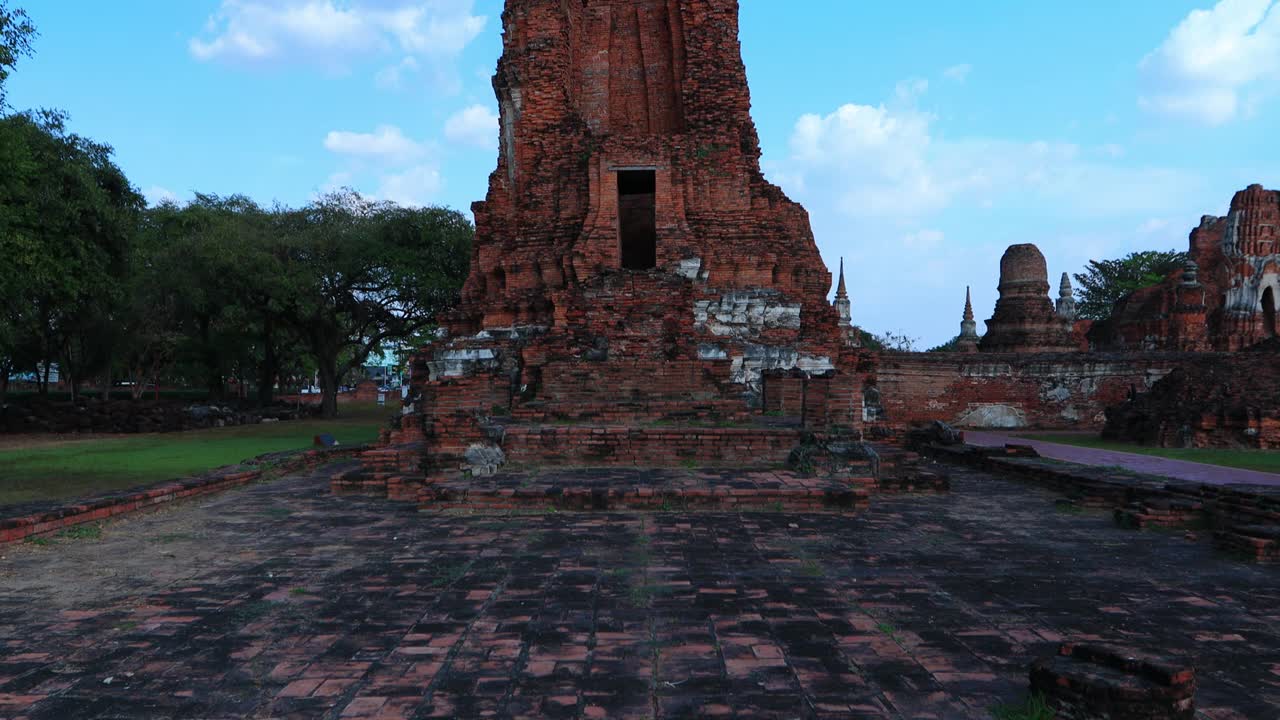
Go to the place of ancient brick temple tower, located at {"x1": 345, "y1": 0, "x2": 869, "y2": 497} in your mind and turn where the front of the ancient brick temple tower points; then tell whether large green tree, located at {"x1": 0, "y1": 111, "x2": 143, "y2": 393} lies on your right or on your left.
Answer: on your right

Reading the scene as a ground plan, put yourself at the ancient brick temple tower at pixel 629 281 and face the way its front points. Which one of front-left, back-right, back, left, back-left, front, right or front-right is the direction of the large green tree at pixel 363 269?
back-right

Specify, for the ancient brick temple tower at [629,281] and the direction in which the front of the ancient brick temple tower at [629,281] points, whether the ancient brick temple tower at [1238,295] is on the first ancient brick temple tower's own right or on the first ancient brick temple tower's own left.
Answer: on the first ancient brick temple tower's own left

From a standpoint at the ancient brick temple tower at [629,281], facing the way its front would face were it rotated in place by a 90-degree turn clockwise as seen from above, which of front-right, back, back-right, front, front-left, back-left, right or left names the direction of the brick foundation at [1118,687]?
left

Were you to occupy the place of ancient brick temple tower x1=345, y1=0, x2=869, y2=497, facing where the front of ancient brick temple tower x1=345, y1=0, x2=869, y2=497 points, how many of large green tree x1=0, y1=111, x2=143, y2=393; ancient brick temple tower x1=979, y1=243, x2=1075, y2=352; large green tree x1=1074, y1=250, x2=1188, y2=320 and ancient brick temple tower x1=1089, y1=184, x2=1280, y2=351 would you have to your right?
1

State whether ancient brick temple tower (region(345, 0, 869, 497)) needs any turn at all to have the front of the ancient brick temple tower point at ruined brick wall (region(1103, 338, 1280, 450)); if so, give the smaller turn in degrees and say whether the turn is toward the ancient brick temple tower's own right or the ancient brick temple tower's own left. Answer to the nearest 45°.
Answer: approximately 90° to the ancient brick temple tower's own left

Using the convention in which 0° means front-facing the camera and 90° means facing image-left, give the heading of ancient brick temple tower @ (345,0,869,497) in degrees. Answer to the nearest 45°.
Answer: approximately 0°

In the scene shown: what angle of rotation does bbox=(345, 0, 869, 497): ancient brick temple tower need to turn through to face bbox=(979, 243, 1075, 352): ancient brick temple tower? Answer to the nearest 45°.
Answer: approximately 135° to its left

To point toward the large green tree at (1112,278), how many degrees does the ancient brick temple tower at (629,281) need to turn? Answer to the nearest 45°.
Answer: approximately 135° to its left

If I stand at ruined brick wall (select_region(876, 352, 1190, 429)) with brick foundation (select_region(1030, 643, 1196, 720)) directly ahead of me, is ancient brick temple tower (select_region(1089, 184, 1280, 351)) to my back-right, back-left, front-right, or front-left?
back-left

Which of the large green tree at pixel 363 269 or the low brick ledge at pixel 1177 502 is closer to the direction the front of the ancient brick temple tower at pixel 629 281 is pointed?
the low brick ledge

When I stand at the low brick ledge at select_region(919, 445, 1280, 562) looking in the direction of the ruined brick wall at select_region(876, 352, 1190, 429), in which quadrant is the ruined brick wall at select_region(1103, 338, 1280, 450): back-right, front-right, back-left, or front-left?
front-right

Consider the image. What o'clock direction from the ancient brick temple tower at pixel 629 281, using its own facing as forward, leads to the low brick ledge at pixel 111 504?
The low brick ledge is roughly at 1 o'clock from the ancient brick temple tower.

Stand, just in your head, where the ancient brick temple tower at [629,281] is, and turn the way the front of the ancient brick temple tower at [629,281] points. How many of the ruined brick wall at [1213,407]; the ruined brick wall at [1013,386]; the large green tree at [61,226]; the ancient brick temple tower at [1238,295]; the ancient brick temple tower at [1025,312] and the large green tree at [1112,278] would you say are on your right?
1

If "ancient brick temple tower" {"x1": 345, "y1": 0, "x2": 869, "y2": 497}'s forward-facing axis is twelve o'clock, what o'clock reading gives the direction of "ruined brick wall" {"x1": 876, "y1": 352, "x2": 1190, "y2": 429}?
The ruined brick wall is roughly at 8 o'clock from the ancient brick temple tower.
